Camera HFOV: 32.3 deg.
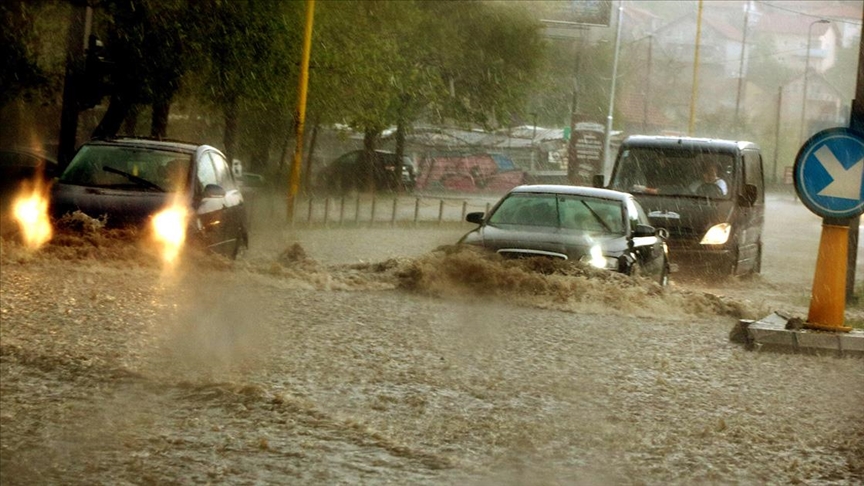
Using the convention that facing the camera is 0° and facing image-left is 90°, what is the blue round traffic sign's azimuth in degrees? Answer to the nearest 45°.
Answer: approximately 0°

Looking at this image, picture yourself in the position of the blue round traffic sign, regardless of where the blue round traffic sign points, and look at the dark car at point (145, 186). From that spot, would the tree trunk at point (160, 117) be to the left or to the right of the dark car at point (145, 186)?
right

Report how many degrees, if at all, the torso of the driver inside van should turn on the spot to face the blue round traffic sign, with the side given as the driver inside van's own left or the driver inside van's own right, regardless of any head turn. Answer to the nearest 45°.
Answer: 0° — they already face it

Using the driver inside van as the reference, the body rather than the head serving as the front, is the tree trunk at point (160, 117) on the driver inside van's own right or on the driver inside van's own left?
on the driver inside van's own right

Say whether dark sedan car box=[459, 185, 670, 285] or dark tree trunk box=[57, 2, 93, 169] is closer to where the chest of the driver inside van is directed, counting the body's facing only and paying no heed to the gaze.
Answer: the dark sedan car

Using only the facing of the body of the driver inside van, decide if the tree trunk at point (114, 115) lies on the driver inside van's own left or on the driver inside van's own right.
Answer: on the driver inside van's own right

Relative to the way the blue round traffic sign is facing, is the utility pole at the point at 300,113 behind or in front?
behind

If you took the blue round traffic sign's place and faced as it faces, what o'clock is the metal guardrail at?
The metal guardrail is roughly at 5 o'clock from the blue round traffic sign.

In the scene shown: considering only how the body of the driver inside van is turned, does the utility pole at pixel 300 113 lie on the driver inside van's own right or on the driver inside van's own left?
on the driver inside van's own right

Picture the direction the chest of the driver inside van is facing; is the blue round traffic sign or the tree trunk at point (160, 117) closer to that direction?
the blue round traffic sign

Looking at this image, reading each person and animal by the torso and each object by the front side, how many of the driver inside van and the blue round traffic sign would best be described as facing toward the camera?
2

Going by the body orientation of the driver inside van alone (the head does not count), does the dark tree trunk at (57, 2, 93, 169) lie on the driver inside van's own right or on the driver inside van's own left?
on the driver inside van's own right
